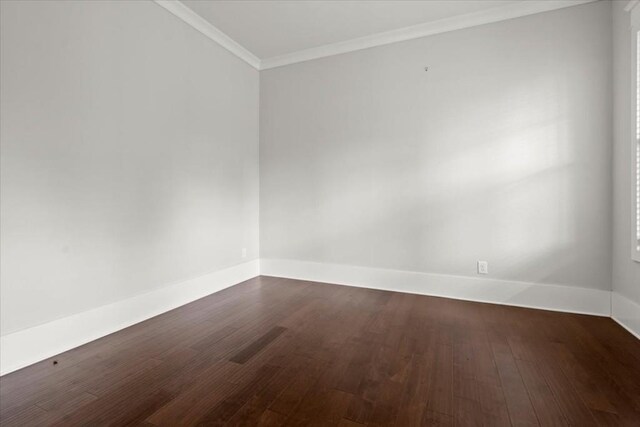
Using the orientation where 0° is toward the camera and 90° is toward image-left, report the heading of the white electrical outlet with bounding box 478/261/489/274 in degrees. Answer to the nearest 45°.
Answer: approximately 0°
